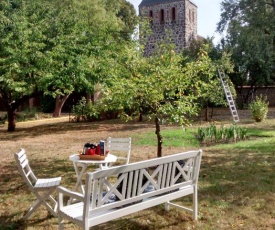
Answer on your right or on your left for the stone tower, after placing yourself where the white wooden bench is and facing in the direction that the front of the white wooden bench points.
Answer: on your right

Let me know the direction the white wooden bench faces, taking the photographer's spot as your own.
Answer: facing away from the viewer and to the left of the viewer

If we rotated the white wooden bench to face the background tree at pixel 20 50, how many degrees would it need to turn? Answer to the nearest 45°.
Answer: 0° — it already faces it
